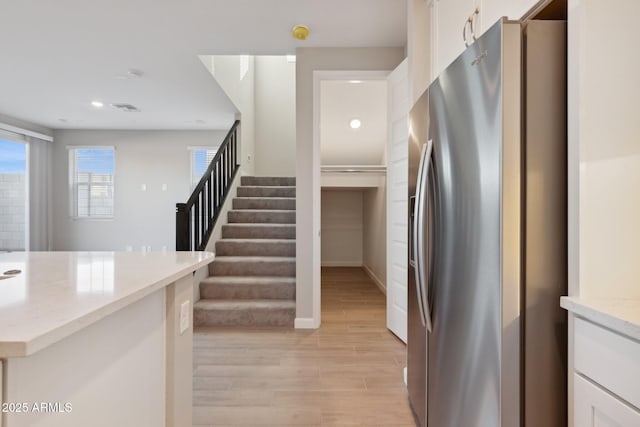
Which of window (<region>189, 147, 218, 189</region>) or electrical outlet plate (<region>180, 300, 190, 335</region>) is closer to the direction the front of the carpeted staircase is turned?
the electrical outlet plate

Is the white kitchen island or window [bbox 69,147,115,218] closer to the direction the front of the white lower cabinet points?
the white kitchen island

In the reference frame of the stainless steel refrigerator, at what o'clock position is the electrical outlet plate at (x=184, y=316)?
The electrical outlet plate is roughly at 1 o'clock from the stainless steel refrigerator.

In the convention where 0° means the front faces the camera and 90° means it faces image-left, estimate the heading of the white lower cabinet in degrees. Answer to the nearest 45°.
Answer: approximately 45°

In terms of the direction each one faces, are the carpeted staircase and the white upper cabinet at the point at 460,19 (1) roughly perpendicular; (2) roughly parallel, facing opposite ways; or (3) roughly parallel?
roughly perpendicular

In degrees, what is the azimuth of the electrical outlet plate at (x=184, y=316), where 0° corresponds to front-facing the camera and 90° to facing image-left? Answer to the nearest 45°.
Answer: approximately 315°

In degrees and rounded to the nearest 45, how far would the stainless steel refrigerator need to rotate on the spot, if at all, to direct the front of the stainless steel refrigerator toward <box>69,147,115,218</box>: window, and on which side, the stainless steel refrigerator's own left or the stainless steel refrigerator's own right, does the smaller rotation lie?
approximately 45° to the stainless steel refrigerator's own right

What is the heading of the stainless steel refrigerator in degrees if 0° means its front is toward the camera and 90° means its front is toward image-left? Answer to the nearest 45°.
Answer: approximately 45°

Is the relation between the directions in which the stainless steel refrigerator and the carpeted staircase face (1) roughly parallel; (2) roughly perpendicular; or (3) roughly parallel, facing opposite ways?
roughly perpendicular

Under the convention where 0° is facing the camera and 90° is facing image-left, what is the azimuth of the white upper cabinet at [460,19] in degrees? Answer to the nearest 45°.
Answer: approximately 45°
